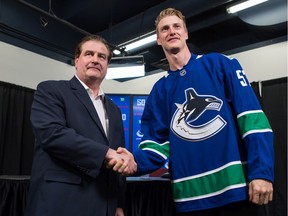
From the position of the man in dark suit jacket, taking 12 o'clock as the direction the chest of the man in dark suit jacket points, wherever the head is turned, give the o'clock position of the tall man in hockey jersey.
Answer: The tall man in hockey jersey is roughly at 11 o'clock from the man in dark suit jacket.

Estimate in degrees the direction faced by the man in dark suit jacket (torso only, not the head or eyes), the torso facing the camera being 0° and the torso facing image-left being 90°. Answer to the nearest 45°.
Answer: approximately 315°
